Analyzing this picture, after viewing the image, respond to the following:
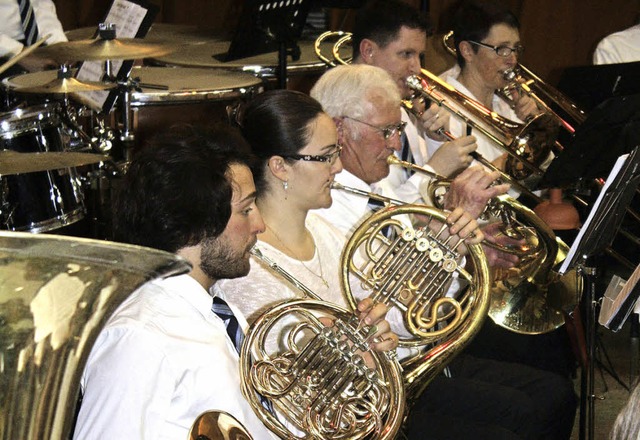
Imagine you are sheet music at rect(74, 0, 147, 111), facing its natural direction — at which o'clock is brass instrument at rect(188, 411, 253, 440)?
The brass instrument is roughly at 12 o'clock from the sheet music.

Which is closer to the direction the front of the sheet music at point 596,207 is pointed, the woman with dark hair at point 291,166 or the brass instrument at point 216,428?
the woman with dark hair

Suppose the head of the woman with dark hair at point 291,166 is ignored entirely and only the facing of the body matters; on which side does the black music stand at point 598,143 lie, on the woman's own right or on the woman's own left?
on the woman's own left

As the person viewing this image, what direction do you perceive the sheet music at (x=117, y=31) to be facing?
facing the viewer

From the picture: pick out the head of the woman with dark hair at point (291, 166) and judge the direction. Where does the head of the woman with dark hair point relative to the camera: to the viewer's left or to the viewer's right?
to the viewer's right

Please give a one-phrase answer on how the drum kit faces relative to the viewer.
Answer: facing the viewer and to the right of the viewer

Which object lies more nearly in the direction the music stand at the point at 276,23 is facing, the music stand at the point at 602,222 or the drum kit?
the drum kit

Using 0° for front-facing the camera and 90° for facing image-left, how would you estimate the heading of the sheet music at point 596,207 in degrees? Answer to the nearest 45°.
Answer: approximately 90°

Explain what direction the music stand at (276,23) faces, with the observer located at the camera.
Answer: facing away from the viewer and to the left of the viewer

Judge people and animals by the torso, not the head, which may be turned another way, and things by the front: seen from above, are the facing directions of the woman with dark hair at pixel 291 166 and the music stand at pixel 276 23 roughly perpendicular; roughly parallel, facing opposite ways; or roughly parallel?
roughly parallel, facing opposite ways

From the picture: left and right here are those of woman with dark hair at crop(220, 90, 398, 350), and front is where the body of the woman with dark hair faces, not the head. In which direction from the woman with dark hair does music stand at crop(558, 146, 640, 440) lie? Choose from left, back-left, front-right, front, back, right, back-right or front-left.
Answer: front-left

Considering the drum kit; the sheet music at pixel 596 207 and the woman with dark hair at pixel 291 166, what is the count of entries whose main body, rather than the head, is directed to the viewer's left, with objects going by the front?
1

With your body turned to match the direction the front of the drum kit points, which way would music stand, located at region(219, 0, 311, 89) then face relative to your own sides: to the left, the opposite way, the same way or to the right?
the opposite way
